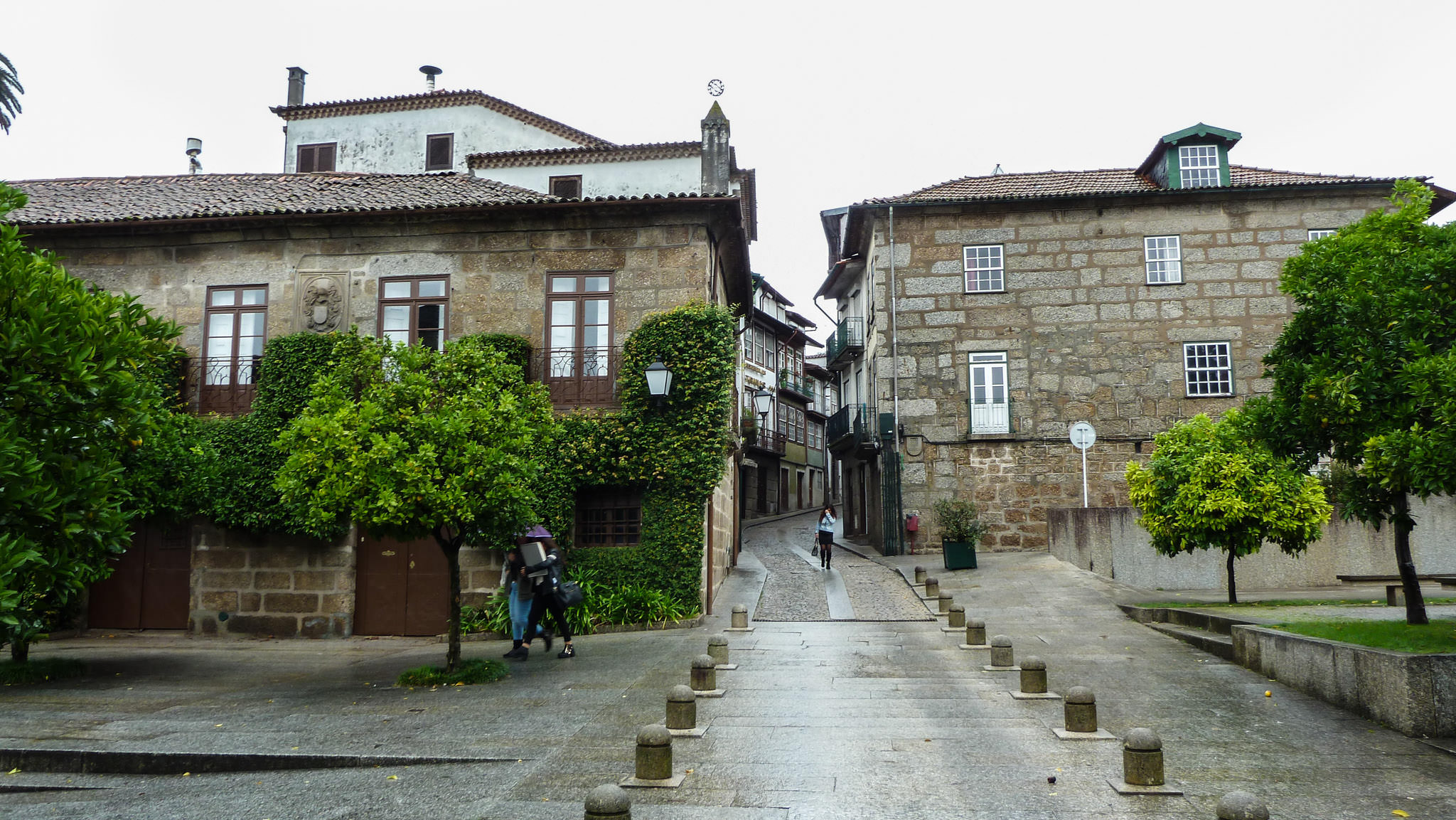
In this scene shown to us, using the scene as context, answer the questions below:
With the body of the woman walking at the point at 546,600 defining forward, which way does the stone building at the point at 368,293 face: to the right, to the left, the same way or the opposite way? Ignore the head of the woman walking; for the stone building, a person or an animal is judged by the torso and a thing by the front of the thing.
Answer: to the left

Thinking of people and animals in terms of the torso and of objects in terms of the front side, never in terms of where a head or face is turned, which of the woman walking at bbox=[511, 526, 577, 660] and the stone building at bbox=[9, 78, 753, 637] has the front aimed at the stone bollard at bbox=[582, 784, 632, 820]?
the stone building

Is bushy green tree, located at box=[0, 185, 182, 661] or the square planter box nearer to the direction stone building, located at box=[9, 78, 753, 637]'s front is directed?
the bushy green tree

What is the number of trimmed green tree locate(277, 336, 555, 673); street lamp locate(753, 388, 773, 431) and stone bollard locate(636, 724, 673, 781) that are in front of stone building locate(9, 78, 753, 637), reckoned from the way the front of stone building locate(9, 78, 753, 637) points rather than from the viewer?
2

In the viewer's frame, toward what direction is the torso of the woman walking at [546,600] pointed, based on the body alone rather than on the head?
to the viewer's left

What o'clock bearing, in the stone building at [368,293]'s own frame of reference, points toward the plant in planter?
The plant in planter is roughly at 9 o'clock from the stone building.

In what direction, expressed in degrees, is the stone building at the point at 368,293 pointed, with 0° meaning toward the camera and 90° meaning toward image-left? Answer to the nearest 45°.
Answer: approximately 0°

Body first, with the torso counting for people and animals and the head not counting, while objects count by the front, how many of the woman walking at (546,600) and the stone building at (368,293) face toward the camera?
1

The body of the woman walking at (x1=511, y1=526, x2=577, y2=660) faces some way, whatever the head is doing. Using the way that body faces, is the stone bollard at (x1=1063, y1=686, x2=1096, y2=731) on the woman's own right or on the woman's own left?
on the woman's own left

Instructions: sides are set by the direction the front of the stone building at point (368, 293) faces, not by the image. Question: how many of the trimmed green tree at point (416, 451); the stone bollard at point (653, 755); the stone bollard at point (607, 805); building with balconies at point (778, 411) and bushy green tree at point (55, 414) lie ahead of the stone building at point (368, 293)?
4

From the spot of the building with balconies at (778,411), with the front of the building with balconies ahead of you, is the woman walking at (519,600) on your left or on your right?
on your right

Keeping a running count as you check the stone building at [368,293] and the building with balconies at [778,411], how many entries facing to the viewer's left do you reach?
0

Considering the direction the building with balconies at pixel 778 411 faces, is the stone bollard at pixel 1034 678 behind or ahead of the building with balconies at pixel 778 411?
ahead
